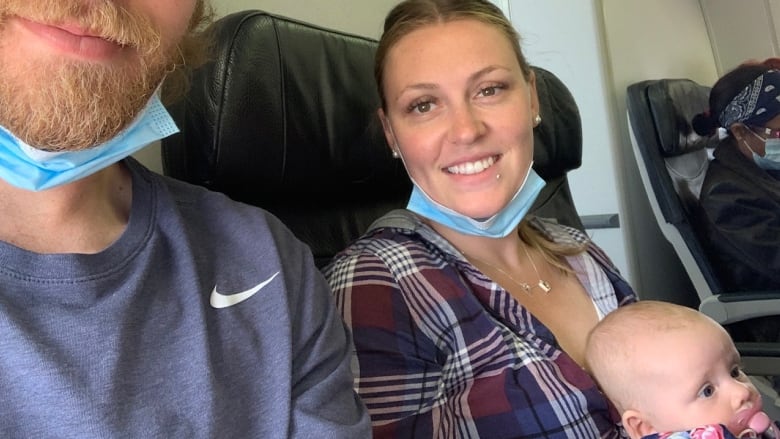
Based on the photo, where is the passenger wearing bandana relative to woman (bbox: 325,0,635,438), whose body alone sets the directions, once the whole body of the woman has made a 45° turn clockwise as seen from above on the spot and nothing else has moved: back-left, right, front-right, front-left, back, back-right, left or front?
back-left

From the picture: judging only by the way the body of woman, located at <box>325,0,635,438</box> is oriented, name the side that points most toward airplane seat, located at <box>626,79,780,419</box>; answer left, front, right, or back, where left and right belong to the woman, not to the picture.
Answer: left

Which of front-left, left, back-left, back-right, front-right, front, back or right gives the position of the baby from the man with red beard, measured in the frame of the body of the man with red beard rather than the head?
left

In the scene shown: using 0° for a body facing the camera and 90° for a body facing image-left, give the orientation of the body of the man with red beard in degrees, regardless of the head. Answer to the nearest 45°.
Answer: approximately 0°

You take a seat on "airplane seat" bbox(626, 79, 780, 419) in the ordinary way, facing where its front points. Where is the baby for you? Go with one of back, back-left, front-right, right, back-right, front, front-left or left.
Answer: right

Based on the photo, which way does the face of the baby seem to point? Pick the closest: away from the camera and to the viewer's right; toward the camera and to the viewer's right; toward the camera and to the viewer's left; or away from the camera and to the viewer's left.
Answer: toward the camera and to the viewer's right

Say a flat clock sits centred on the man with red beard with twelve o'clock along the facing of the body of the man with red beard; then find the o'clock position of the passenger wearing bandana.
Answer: The passenger wearing bandana is roughly at 8 o'clock from the man with red beard.
